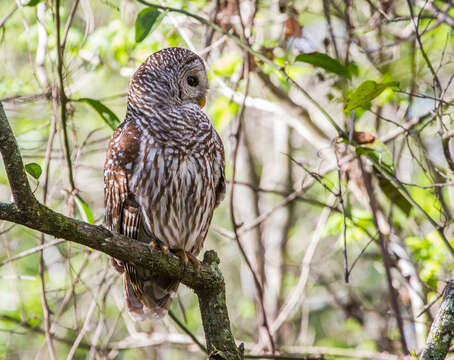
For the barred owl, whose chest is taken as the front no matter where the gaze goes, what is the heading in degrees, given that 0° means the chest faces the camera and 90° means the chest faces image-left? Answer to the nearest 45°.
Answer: approximately 315°
